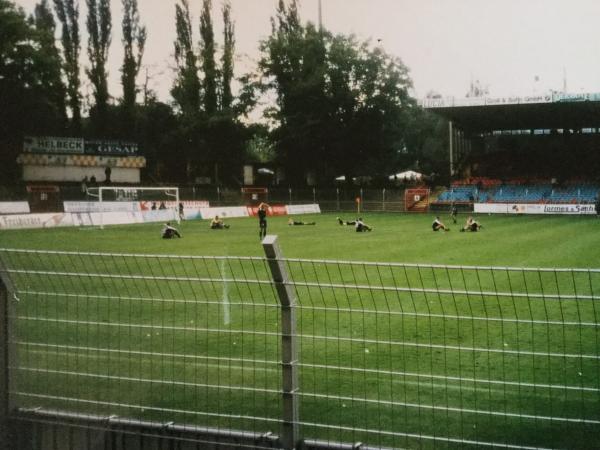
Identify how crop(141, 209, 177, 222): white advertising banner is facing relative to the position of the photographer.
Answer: facing the viewer

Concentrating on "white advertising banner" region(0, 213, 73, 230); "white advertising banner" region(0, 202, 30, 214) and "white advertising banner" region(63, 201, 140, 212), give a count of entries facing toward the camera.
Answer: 3

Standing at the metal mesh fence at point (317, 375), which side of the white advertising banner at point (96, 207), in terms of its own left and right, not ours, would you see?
front

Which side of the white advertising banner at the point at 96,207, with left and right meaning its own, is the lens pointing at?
front

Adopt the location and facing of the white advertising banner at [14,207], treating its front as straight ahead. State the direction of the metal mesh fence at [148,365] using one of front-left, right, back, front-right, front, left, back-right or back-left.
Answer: front

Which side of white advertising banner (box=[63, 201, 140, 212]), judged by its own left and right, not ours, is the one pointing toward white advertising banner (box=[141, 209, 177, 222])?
left

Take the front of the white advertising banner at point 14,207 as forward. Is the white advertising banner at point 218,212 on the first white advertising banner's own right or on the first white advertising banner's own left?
on the first white advertising banner's own left

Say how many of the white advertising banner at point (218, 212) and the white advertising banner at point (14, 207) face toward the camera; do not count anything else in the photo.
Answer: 2
